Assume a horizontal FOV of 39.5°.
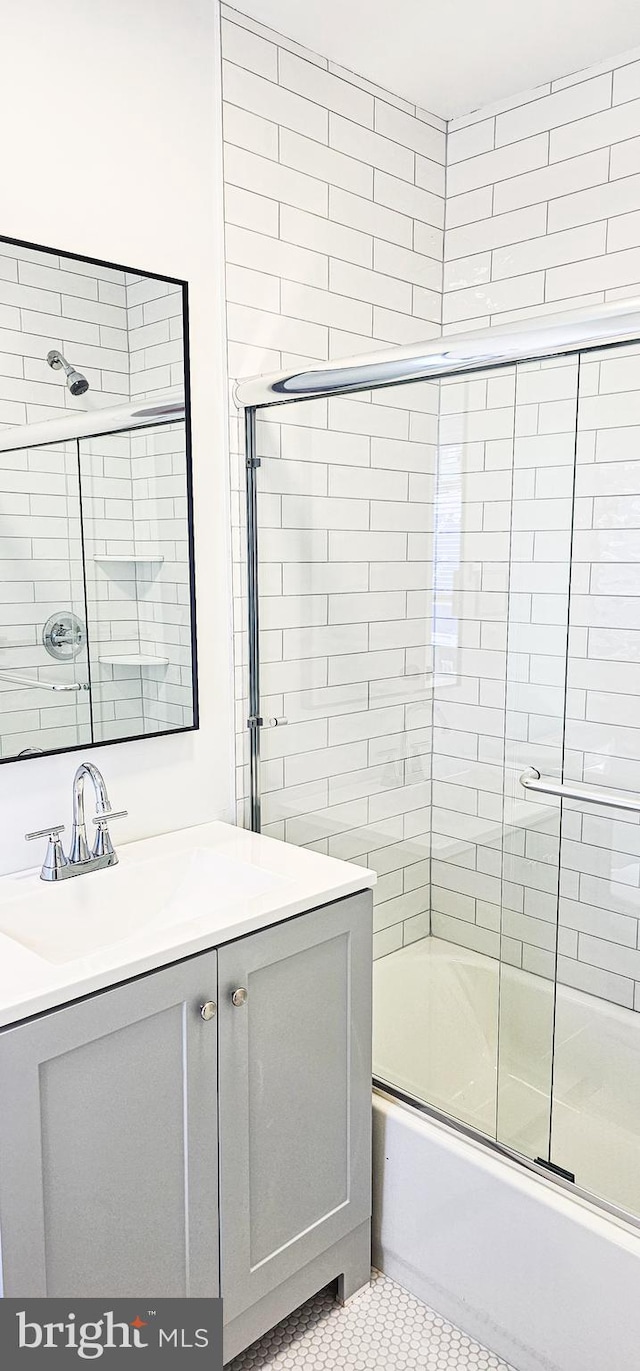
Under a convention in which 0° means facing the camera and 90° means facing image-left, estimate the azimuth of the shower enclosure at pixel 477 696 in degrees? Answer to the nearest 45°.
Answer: approximately 45°

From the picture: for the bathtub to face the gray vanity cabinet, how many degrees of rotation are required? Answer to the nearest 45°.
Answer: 0° — it already faces it

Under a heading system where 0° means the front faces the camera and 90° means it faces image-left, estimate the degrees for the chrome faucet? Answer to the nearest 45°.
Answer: approximately 315°

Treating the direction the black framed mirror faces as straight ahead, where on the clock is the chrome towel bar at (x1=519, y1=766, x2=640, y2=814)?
The chrome towel bar is roughly at 11 o'clock from the black framed mirror.

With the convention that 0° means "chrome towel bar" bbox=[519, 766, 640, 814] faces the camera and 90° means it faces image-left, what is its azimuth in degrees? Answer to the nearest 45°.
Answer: approximately 45°

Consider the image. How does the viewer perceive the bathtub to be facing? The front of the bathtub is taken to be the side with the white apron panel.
facing the viewer and to the left of the viewer

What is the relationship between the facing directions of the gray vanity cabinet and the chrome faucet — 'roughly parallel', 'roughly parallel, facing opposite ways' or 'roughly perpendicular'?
roughly parallel
